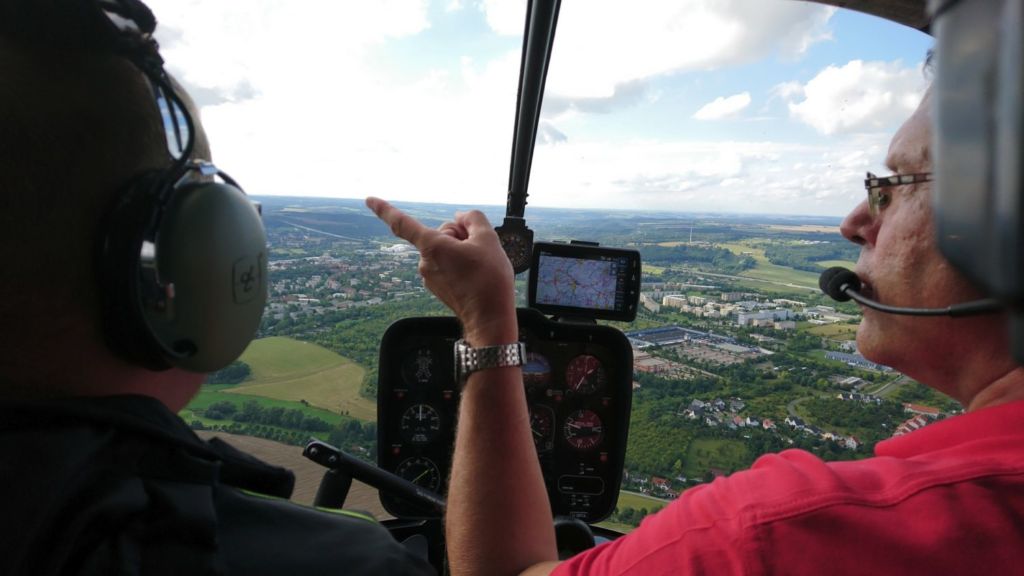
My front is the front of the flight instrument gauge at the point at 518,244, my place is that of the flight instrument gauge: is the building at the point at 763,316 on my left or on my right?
on my left

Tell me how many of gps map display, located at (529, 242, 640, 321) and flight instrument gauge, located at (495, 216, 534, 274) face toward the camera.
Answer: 2

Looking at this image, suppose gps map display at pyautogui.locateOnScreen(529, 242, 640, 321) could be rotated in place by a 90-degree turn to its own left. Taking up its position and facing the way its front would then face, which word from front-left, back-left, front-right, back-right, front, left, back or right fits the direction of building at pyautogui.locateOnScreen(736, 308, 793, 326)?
front-left

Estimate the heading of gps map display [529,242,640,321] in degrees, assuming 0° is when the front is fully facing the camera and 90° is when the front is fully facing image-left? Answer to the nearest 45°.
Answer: approximately 0°

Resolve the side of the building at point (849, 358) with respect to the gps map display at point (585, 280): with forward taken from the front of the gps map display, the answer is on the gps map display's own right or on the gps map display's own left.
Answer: on the gps map display's own left

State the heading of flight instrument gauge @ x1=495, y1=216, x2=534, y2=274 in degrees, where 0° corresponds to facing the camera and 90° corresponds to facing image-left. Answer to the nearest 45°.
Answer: approximately 0°
